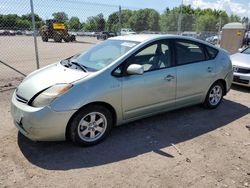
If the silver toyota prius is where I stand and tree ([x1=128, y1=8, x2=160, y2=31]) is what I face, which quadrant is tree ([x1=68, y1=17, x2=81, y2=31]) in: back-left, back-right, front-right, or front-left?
front-left

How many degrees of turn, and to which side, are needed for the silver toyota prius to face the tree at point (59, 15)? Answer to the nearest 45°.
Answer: approximately 135° to its right

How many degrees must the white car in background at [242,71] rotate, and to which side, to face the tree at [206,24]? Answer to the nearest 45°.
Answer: approximately 135° to its right

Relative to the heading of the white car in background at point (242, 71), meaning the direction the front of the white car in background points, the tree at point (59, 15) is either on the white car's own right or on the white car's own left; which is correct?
on the white car's own right

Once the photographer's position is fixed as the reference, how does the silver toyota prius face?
facing the viewer and to the left of the viewer

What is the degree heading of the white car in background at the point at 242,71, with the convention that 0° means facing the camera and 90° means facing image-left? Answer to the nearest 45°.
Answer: approximately 45°

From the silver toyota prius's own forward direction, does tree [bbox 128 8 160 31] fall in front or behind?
behind

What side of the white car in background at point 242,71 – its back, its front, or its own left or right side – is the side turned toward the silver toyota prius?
front

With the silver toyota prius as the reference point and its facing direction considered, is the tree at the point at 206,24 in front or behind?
behind

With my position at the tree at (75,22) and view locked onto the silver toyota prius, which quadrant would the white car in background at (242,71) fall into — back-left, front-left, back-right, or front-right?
front-left

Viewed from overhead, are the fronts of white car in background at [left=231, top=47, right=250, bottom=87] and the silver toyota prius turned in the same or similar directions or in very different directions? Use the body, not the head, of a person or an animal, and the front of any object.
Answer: same or similar directions

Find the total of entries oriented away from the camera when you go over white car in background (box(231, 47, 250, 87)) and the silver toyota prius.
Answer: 0

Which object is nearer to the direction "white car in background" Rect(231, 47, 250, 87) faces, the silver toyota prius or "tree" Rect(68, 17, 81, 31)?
the silver toyota prius

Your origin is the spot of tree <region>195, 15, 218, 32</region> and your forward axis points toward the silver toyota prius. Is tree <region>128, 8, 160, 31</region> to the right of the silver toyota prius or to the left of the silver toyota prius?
right

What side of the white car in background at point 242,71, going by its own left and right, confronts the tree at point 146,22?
right
